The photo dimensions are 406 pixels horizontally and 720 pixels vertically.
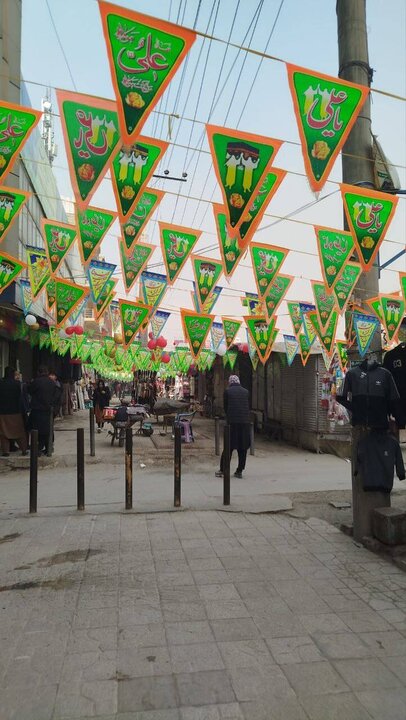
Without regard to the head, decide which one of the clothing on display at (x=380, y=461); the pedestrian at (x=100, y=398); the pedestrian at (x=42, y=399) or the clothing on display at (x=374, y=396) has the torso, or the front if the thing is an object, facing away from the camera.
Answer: the pedestrian at (x=42, y=399)

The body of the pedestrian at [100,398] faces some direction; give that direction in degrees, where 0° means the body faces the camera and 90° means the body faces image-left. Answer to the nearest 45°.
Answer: approximately 0°

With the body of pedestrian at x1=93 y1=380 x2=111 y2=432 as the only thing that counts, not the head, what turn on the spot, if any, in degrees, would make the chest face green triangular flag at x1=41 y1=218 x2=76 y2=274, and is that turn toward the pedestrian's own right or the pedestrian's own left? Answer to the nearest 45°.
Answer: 0° — they already face it

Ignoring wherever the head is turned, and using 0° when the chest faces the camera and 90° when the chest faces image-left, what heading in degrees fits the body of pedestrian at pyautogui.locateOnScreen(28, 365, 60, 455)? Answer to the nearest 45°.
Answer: approximately 180°

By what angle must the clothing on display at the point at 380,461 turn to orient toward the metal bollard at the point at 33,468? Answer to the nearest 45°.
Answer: approximately 90° to its right

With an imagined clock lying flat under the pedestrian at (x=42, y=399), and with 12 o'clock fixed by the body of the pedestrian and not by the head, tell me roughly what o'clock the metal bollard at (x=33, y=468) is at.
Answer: The metal bollard is roughly at 6 o'clock from the pedestrian.

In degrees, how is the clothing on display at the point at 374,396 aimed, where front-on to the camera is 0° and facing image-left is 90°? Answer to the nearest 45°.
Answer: approximately 0°
